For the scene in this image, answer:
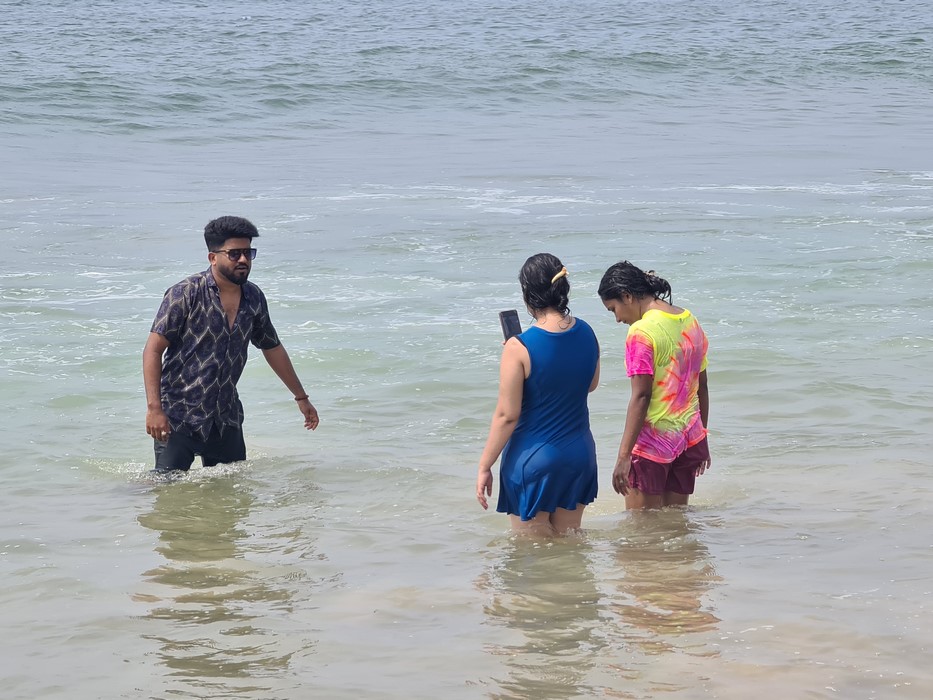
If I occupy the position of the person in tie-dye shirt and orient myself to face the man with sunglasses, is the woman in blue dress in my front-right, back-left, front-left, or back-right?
front-left

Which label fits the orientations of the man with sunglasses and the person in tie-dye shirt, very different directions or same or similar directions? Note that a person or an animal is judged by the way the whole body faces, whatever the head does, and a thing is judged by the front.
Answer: very different directions

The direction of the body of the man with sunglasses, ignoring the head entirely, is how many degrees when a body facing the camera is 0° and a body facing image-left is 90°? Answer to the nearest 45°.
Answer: approximately 315°

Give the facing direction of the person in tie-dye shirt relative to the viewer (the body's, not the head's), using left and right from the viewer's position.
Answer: facing away from the viewer and to the left of the viewer

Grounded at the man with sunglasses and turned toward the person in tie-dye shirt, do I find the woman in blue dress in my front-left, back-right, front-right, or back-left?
front-right

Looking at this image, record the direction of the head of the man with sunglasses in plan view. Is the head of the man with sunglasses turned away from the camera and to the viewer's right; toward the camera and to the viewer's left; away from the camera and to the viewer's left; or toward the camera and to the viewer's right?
toward the camera and to the viewer's right

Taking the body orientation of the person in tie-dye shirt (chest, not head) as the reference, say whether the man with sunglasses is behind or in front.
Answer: in front

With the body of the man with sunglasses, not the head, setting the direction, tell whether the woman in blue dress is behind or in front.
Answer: in front
